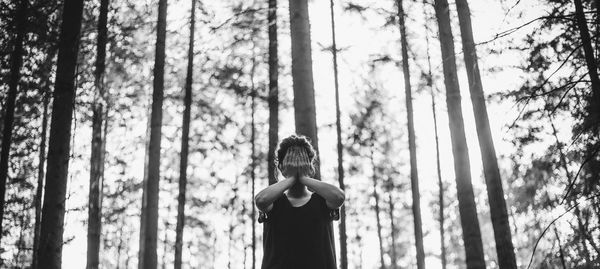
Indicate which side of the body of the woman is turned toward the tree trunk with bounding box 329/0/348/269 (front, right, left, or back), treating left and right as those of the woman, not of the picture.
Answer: back

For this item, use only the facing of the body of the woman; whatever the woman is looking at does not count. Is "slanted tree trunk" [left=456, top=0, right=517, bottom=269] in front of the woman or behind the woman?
behind

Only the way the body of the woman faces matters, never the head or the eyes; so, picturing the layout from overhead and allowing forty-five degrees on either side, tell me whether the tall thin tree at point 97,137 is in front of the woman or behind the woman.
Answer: behind

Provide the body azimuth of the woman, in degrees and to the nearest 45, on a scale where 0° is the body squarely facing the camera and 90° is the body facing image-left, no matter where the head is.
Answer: approximately 0°

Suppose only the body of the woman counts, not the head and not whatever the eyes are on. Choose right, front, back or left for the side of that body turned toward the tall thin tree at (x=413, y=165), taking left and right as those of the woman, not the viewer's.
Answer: back

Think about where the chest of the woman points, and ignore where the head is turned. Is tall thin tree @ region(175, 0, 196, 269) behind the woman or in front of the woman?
behind

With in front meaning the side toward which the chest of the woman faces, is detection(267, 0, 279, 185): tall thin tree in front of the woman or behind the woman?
behind

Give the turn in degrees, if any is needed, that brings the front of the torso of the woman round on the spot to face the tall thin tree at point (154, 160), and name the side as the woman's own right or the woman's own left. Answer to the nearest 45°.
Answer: approximately 180°

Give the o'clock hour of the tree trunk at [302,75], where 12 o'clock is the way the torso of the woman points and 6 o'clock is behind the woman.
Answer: The tree trunk is roughly at 6 o'clock from the woman.

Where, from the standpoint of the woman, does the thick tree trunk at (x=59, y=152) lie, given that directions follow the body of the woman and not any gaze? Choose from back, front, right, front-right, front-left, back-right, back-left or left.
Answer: back-right

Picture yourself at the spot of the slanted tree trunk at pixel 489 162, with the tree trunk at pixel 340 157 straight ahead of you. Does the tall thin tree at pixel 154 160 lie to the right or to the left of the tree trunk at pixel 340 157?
left
